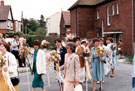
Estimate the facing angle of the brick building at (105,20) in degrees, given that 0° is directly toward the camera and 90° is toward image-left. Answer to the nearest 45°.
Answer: approximately 45°
